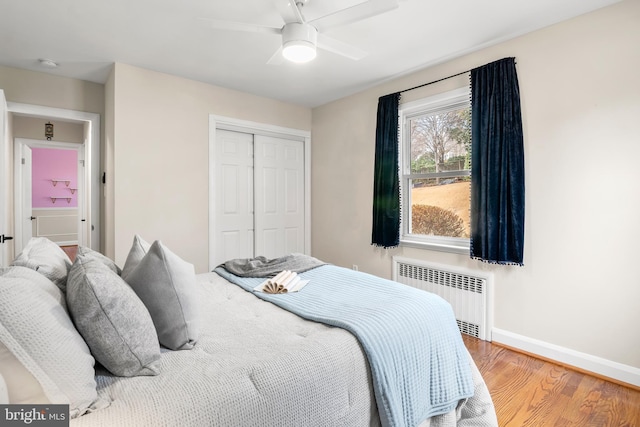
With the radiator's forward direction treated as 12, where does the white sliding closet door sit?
The white sliding closet door is roughly at 2 o'clock from the radiator.

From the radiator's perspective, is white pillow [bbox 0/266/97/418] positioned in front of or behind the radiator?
in front

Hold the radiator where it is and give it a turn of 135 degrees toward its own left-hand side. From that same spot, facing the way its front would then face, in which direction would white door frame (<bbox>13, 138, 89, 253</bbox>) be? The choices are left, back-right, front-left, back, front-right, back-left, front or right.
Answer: back

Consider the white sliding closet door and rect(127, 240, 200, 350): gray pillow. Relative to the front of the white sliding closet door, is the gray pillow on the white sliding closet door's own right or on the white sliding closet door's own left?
on the white sliding closet door's own right

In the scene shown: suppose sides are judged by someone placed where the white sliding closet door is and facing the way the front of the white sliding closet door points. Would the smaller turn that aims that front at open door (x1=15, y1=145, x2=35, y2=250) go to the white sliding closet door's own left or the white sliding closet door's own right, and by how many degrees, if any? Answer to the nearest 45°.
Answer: approximately 135° to the white sliding closet door's own right

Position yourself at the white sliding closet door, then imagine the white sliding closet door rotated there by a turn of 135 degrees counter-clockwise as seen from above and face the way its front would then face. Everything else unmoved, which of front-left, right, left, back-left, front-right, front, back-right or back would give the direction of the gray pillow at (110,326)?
back

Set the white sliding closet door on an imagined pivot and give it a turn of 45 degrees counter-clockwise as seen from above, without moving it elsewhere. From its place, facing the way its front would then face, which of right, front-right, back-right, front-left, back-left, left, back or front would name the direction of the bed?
right

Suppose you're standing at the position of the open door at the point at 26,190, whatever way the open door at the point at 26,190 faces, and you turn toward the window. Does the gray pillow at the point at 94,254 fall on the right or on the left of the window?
right

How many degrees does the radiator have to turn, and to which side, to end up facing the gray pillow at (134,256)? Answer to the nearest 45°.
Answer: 0° — it already faces it

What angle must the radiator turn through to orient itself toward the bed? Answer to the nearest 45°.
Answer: approximately 45° to its left

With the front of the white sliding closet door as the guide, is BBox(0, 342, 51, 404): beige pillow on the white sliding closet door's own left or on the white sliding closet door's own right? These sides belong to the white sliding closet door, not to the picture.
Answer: on the white sliding closet door's own right

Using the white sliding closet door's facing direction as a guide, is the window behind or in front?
in front

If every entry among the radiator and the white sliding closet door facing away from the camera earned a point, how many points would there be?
0

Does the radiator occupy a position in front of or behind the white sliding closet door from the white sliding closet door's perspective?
in front
